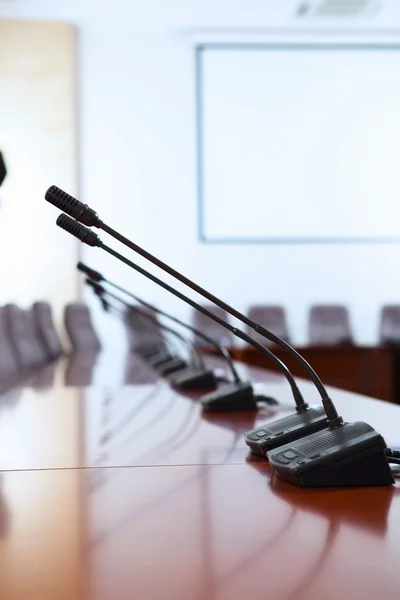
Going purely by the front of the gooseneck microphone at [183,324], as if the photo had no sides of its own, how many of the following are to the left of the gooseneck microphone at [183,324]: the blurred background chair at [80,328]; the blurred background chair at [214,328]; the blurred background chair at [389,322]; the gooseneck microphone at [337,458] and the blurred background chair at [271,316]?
1

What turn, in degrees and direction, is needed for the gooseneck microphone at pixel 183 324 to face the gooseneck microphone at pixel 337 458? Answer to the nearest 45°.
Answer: approximately 90° to its left

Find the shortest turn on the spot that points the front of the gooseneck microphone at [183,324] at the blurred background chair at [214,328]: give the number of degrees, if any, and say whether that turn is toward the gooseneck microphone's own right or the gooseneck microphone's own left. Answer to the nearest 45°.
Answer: approximately 90° to the gooseneck microphone's own right

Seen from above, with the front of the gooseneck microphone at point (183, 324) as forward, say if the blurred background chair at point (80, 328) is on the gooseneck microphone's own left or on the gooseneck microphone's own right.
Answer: on the gooseneck microphone's own right

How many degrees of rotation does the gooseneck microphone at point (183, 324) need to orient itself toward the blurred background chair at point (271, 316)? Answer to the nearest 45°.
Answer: approximately 90° to its right

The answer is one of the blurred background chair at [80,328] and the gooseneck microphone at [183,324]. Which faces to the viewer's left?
the gooseneck microphone

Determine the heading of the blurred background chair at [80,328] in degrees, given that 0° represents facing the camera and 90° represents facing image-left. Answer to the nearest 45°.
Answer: approximately 315°

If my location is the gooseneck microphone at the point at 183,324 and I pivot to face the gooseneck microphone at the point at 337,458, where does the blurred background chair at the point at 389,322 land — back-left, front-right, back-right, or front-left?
back-left

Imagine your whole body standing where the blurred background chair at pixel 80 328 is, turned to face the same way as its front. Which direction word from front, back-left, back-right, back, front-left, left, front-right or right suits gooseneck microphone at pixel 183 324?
front-right

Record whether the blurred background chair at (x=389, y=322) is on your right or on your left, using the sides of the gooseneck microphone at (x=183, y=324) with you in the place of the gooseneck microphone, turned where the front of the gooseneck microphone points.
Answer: on your right

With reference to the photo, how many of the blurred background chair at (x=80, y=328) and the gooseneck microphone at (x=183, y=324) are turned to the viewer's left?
1

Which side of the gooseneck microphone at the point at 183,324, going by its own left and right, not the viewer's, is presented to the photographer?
left
